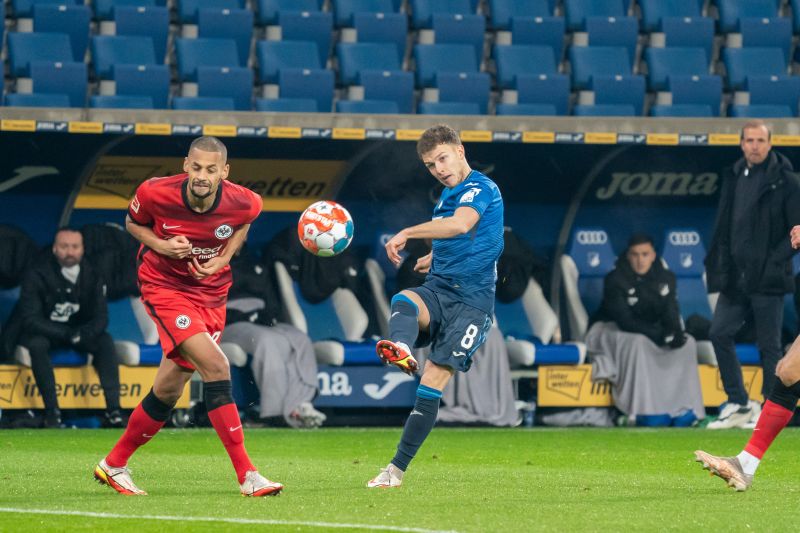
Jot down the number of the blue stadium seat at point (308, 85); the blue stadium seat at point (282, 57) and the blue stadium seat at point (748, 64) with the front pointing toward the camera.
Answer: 3

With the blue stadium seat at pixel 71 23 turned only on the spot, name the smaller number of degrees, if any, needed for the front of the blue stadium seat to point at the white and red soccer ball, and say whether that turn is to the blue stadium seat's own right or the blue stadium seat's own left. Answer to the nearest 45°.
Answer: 0° — it already faces it

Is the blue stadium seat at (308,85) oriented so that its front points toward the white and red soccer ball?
yes

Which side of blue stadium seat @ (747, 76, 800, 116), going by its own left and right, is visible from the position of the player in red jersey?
front
